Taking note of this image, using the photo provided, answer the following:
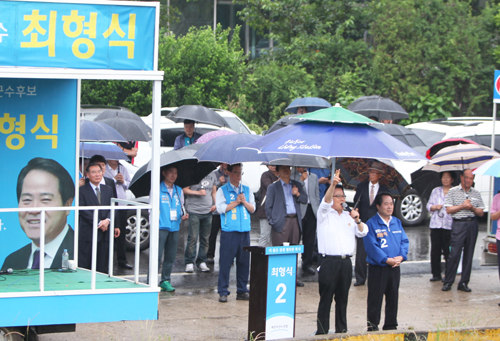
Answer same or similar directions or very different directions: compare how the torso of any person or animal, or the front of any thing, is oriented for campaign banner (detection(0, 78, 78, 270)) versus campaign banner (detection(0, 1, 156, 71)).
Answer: same or similar directions

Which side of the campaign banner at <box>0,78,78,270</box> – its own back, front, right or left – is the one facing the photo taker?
front

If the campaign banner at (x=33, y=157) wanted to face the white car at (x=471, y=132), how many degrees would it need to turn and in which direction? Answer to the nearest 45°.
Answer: approximately 135° to its left

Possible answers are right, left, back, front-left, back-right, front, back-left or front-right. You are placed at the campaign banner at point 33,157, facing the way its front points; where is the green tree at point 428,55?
back-left

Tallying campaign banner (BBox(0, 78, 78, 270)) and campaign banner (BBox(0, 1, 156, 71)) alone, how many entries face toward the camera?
2

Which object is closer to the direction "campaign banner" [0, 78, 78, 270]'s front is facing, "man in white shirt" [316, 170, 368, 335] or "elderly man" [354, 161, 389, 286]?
the man in white shirt

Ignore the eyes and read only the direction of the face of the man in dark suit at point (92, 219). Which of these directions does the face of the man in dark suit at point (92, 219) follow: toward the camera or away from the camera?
toward the camera

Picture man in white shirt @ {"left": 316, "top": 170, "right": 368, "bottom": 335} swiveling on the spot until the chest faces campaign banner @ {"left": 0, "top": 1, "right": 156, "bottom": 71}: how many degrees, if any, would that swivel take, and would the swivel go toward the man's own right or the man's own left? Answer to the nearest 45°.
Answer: approximately 90° to the man's own right

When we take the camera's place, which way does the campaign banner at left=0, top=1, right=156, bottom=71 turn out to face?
facing the viewer

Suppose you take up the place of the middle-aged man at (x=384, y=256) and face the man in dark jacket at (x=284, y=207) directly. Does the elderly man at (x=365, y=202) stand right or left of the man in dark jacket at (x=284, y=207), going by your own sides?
right

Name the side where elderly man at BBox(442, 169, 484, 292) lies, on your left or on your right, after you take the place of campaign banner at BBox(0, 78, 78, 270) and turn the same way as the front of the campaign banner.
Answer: on your left

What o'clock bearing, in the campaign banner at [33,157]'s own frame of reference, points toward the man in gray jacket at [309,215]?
The man in gray jacket is roughly at 8 o'clock from the campaign banner.
